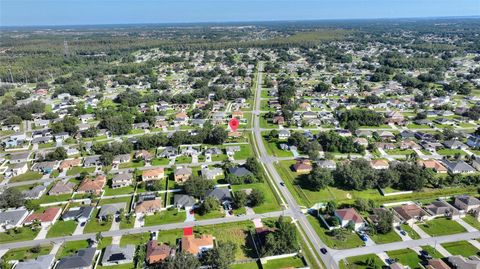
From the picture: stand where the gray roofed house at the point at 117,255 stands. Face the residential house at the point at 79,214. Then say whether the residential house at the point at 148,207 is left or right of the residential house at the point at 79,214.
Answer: right

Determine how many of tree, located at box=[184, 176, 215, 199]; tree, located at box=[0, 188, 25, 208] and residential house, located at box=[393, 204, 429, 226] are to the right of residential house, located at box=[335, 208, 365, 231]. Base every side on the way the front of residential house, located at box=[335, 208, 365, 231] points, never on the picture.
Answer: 2

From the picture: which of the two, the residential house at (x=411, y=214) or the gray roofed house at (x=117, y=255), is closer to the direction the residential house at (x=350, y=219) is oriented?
the gray roofed house

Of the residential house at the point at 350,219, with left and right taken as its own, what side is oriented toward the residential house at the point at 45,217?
right

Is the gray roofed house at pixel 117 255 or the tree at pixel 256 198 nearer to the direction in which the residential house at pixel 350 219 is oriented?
the gray roofed house

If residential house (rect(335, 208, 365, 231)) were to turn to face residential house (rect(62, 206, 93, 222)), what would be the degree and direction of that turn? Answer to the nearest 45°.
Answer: approximately 90° to its right

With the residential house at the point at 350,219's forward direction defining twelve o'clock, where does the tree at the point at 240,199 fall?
The tree is roughly at 3 o'clock from the residential house.

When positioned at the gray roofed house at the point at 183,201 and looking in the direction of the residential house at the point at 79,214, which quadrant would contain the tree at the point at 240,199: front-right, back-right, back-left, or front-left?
back-left

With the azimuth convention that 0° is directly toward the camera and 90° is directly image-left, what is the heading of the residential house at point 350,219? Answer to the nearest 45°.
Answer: approximately 0°

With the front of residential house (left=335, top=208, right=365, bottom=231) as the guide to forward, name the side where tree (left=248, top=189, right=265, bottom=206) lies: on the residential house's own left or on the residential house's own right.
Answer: on the residential house's own right

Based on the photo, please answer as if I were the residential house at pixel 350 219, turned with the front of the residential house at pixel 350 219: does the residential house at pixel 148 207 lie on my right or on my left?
on my right

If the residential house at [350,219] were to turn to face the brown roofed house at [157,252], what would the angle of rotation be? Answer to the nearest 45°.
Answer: approximately 45° to its right
